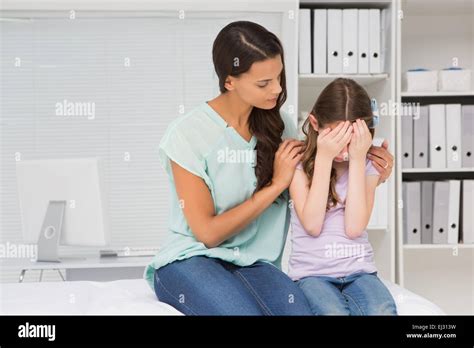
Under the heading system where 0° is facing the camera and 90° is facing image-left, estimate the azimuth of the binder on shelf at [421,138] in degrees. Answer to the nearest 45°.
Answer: approximately 0°

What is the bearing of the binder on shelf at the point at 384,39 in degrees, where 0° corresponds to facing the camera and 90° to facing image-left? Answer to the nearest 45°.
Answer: approximately 0°

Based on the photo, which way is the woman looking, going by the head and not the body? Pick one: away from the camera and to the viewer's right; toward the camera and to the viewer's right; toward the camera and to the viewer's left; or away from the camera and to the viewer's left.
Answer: toward the camera and to the viewer's right
